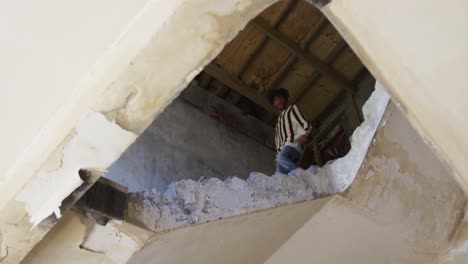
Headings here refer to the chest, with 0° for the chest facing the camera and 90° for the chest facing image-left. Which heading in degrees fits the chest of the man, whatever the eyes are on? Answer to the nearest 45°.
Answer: approximately 45°
